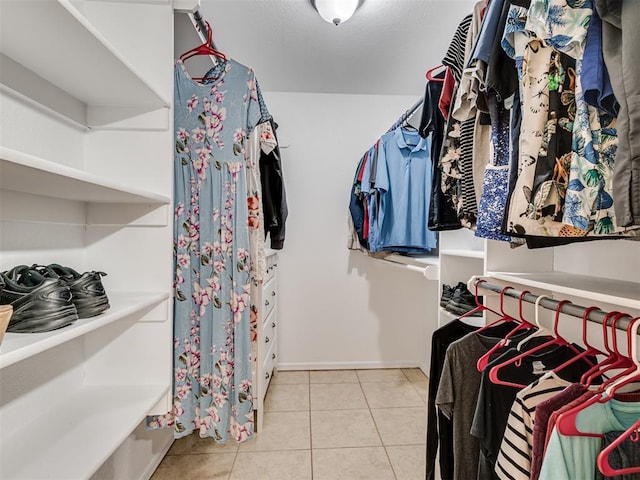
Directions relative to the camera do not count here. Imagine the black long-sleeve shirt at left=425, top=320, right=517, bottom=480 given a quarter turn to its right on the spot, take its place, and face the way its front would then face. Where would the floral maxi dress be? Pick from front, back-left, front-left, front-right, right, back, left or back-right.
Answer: front

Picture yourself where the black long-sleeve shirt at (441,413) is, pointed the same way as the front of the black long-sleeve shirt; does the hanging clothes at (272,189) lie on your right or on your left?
on your right

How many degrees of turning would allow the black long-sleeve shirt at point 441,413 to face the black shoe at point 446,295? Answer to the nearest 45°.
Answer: approximately 180°

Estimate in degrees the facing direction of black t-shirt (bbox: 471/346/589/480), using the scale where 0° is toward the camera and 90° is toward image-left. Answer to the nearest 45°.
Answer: approximately 0°

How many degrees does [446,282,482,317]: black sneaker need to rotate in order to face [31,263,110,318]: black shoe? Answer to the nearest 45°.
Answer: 0° — it already faces it

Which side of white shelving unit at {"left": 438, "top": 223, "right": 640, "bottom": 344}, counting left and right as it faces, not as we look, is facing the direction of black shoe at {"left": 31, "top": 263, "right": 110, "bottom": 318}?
front

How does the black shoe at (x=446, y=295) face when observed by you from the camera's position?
facing the viewer and to the left of the viewer
